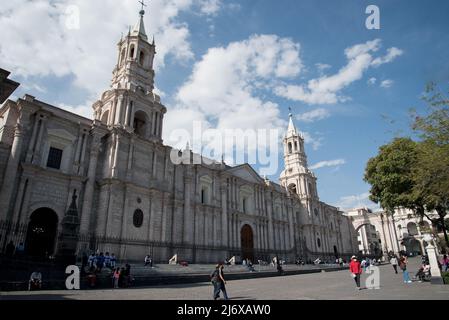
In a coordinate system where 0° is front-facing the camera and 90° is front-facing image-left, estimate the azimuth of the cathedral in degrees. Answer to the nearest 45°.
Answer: approximately 315°

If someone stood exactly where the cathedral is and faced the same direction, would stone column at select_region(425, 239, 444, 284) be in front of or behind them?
in front

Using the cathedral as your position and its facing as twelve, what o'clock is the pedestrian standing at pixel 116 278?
The pedestrian standing is roughly at 1 o'clock from the cathedral.

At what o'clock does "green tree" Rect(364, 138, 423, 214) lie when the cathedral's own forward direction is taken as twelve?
The green tree is roughly at 11 o'clock from the cathedral.

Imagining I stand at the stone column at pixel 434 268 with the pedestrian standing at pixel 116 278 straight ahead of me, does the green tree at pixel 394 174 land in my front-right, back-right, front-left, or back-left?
back-right
